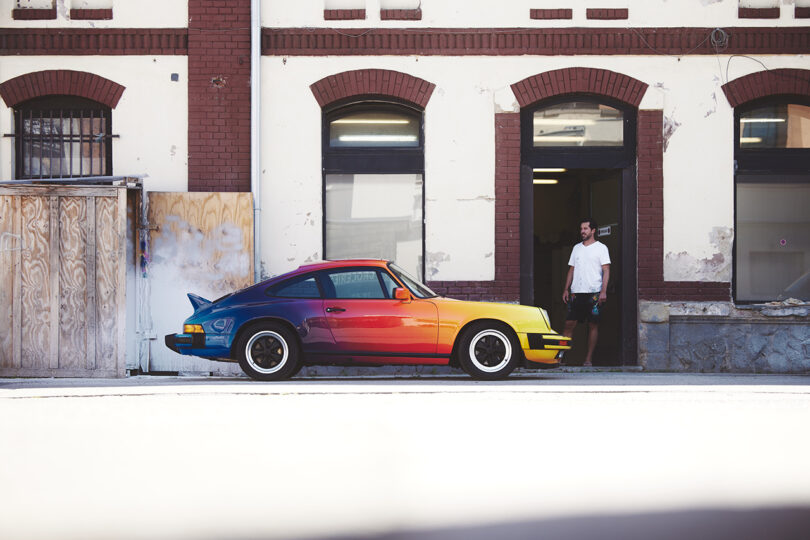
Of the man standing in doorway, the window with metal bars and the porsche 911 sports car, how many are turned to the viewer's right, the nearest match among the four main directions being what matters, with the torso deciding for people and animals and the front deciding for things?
1

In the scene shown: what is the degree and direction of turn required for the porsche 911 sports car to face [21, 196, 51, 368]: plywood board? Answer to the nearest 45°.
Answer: approximately 180°

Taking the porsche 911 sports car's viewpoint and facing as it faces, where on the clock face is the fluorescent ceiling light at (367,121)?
The fluorescent ceiling light is roughly at 9 o'clock from the porsche 911 sports car.

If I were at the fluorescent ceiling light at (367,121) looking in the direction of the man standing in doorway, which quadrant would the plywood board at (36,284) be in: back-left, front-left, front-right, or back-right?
back-right

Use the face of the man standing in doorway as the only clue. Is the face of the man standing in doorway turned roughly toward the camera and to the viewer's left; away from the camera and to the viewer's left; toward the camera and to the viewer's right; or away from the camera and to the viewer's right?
toward the camera and to the viewer's left

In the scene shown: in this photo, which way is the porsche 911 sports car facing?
to the viewer's right

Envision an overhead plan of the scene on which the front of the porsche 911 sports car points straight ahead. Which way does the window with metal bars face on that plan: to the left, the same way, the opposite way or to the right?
to the right

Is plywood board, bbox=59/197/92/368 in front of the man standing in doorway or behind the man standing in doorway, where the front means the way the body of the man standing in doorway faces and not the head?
in front

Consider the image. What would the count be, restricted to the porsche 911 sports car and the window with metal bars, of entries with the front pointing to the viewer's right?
1

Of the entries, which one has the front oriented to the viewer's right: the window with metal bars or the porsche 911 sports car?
the porsche 911 sports car

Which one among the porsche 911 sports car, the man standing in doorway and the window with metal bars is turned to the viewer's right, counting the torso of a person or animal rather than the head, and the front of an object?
the porsche 911 sports car
